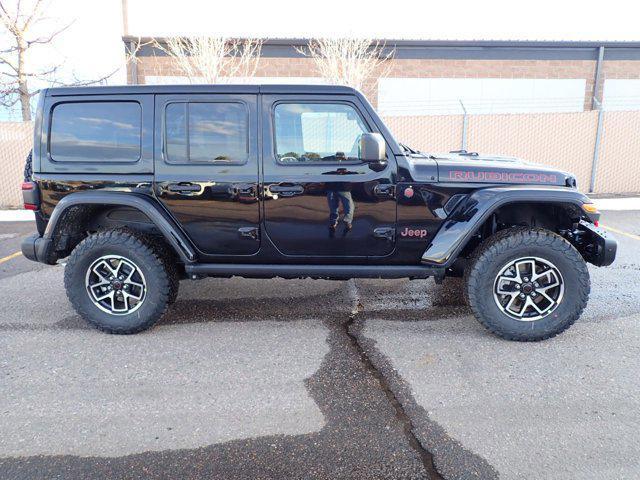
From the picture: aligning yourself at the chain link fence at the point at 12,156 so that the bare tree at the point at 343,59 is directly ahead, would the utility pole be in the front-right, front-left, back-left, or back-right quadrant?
front-left

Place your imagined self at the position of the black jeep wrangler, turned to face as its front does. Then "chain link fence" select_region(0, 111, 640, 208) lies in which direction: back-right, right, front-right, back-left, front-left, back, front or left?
front-left

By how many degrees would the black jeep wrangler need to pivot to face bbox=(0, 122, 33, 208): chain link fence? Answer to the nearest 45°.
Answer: approximately 135° to its left

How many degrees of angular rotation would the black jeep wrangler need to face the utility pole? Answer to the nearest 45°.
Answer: approximately 135° to its left

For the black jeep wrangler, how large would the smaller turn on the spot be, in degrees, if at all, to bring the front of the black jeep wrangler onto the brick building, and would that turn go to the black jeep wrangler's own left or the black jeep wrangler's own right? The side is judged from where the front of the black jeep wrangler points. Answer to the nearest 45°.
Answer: approximately 90° to the black jeep wrangler's own left

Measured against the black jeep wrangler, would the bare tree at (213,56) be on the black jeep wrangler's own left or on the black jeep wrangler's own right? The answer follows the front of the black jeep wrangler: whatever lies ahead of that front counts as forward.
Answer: on the black jeep wrangler's own left

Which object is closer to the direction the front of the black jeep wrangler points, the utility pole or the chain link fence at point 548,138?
the chain link fence

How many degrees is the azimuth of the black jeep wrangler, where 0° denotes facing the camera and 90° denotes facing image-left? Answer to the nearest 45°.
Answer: approximately 270°

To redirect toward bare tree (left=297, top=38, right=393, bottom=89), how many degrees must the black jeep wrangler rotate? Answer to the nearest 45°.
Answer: approximately 90° to its left
